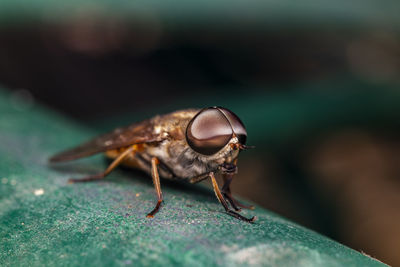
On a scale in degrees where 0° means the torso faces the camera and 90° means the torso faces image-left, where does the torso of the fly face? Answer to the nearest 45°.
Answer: approximately 315°
